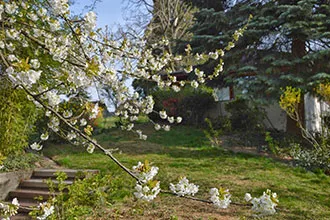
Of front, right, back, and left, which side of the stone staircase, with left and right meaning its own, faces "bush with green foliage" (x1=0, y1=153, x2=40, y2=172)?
back

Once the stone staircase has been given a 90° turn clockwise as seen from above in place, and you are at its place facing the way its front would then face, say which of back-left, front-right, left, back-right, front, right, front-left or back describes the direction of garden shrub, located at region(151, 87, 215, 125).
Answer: back-right

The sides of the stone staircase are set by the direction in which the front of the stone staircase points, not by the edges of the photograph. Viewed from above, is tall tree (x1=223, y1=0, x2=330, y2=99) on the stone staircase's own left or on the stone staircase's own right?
on the stone staircase's own left

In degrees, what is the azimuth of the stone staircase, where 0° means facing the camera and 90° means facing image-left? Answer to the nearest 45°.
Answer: approximately 0°

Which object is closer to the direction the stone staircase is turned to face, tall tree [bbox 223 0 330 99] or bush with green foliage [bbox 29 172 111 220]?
the bush with green foliage
